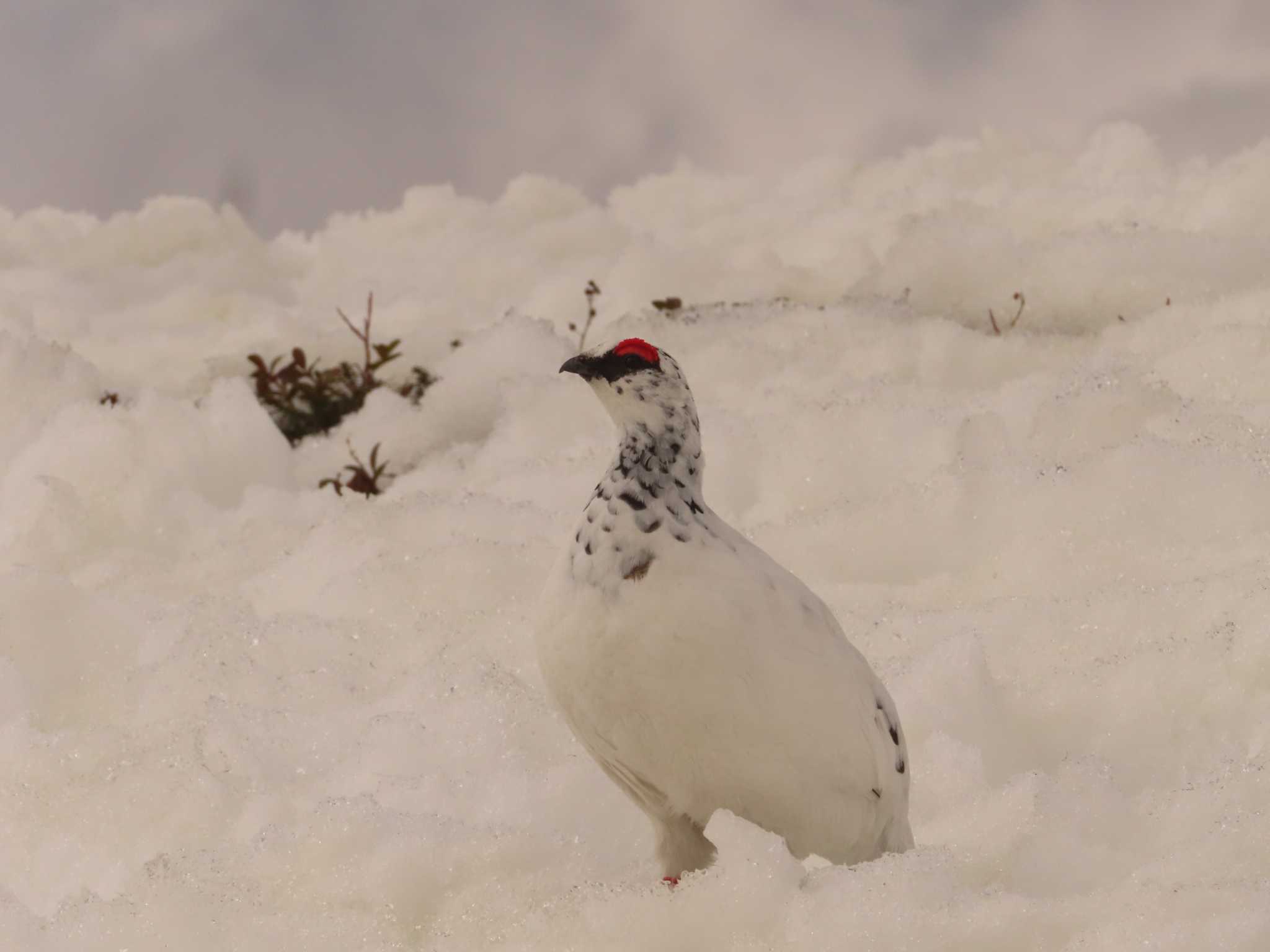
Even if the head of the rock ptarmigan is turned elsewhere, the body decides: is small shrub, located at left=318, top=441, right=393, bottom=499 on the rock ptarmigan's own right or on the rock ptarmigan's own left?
on the rock ptarmigan's own right

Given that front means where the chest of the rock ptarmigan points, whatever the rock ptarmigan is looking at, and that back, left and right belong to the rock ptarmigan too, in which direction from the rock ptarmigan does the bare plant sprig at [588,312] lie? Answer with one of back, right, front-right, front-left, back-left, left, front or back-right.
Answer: right

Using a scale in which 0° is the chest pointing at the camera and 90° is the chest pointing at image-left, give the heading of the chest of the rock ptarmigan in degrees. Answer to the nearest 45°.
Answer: approximately 90°

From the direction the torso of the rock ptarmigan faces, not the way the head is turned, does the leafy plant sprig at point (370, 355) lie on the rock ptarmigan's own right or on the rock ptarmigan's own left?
on the rock ptarmigan's own right
